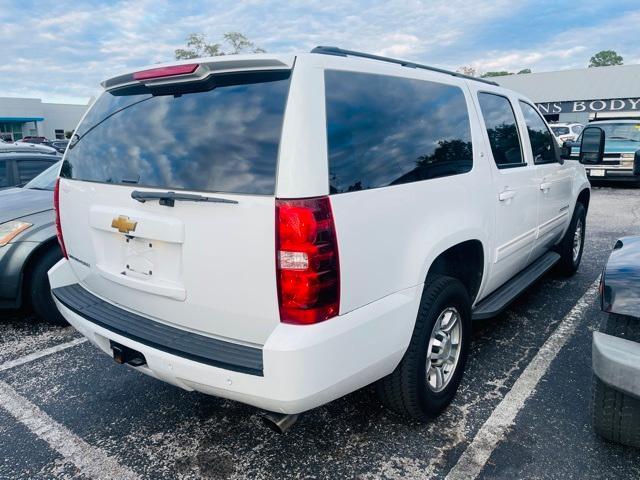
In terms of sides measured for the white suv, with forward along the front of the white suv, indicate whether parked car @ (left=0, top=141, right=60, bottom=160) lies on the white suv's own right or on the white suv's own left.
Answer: on the white suv's own left

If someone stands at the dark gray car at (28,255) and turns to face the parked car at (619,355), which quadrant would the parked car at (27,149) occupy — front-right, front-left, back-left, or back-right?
back-left

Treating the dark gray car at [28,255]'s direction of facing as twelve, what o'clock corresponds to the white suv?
The white suv is roughly at 10 o'clock from the dark gray car.

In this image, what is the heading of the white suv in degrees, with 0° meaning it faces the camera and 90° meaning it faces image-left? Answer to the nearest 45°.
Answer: approximately 225°

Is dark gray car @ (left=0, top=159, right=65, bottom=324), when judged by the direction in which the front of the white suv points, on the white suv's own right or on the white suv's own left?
on the white suv's own left

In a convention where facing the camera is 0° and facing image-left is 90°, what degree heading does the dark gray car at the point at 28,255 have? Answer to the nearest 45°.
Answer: approximately 45°

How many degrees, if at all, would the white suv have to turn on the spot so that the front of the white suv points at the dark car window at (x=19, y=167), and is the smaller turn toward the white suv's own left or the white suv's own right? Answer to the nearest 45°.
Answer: approximately 90° to the white suv's own left

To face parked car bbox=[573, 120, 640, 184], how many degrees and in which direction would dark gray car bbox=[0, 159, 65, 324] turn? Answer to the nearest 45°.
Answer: approximately 135° to its left

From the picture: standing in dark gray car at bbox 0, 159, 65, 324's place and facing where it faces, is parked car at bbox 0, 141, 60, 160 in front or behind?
behind

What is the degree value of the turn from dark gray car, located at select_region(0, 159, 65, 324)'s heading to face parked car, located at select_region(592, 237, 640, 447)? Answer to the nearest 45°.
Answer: approximately 90° to its left
